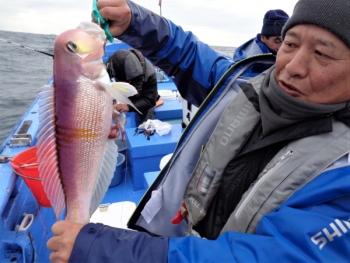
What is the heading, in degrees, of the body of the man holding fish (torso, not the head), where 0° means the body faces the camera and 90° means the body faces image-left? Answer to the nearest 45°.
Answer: approximately 45°

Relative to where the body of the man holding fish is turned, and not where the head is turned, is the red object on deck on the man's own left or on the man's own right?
on the man's own right

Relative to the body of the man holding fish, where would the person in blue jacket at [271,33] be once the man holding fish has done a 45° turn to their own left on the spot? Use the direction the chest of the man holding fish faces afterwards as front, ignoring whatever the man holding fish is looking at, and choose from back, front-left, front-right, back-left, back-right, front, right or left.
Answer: back
